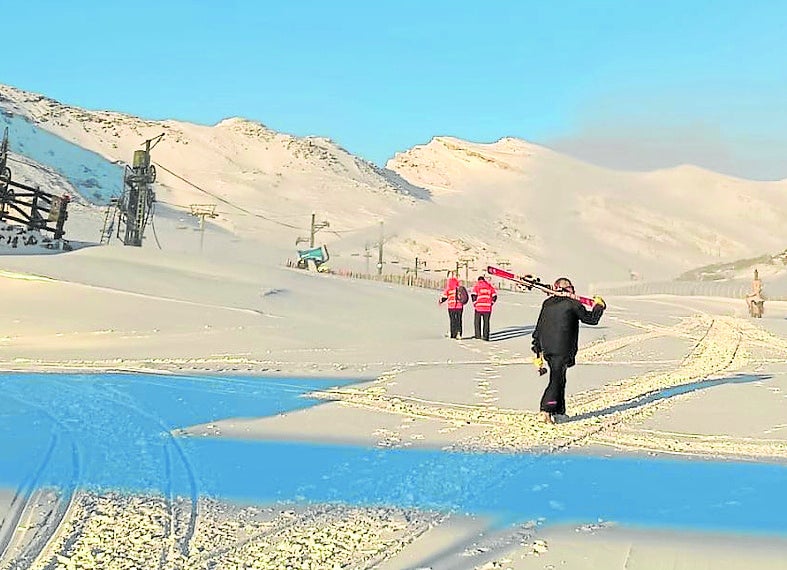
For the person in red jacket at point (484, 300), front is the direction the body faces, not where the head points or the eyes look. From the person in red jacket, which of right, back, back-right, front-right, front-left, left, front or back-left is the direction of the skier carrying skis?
back

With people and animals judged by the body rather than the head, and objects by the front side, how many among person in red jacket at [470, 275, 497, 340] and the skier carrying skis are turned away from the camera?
2

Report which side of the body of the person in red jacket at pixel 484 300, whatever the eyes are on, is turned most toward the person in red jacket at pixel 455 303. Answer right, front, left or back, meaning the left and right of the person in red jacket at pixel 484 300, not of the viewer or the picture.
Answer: left

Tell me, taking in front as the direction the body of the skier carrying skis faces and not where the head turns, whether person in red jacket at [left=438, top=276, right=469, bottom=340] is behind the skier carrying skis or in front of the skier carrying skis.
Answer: in front

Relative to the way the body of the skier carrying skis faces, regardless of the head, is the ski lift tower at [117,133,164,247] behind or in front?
in front

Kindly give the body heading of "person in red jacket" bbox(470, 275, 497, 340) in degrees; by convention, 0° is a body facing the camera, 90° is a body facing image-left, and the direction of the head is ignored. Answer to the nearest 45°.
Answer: approximately 180°

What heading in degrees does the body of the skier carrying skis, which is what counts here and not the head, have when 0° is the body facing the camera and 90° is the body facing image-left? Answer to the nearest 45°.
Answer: approximately 180°

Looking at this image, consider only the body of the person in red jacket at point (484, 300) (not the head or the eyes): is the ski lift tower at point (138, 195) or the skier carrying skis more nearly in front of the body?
the ski lift tower

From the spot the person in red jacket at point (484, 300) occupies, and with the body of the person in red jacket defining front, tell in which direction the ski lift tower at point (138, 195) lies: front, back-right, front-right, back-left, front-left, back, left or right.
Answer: front-left

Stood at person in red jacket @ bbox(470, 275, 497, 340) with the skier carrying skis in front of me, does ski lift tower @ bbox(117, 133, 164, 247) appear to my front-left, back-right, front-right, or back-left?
back-right
